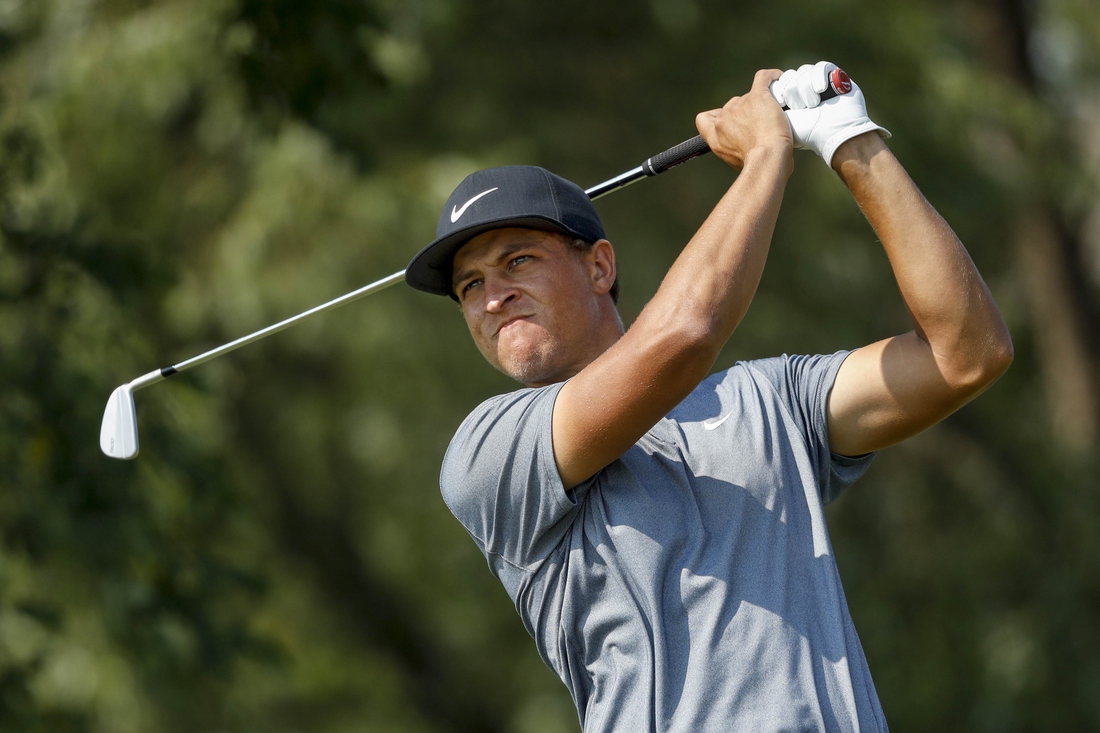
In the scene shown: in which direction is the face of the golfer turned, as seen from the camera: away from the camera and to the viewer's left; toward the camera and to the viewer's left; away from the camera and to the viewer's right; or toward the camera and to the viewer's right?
toward the camera and to the viewer's left

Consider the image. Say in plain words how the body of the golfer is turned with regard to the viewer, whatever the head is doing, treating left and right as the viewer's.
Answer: facing the viewer
